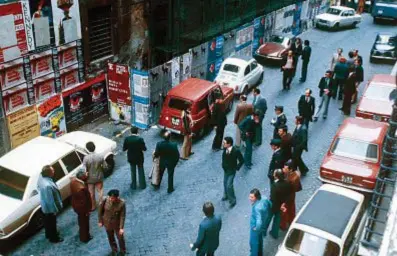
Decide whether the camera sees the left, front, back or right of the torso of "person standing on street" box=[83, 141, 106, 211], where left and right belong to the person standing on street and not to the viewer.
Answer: back

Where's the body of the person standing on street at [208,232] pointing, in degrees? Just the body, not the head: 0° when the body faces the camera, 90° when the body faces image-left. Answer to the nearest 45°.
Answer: approximately 180°

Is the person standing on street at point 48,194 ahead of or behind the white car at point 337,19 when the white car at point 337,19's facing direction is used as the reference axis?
ahead

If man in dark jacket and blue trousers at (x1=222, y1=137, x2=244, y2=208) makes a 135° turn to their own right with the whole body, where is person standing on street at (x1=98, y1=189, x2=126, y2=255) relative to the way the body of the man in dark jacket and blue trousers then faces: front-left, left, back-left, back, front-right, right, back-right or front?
back-left

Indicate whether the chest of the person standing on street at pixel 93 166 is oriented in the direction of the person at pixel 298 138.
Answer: no

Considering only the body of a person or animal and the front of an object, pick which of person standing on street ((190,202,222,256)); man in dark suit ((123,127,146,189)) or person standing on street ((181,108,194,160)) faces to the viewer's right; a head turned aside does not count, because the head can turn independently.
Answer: person standing on street ((181,108,194,160))

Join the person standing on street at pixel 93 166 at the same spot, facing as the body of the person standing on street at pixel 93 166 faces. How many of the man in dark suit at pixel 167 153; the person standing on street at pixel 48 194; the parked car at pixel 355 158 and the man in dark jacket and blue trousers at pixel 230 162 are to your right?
3

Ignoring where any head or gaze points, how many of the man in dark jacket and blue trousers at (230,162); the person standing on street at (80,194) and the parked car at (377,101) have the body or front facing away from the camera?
1

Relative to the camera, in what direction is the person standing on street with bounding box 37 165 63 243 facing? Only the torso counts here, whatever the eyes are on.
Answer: to the viewer's right

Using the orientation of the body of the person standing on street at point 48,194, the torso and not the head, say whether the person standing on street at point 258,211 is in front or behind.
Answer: in front

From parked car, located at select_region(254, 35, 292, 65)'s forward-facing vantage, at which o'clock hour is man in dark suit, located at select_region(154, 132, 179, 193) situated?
The man in dark suit is roughly at 11 o'clock from the parked car.

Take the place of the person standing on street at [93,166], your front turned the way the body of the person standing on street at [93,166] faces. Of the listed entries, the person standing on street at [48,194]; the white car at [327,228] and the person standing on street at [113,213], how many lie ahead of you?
0

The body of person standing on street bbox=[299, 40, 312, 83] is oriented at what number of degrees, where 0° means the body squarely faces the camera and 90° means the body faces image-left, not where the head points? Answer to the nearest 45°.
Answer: approximately 90°
